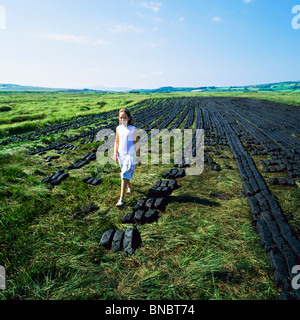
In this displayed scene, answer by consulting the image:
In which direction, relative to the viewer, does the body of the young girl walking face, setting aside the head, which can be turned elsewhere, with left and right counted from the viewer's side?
facing the viewer and to the left of the viewer
